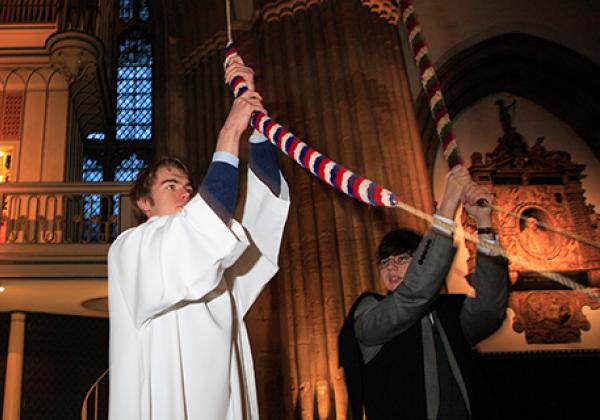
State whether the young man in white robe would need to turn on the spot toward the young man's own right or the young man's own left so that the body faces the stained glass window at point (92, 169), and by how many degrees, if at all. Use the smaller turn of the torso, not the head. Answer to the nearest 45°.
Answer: approximately 135° to the young man's own left

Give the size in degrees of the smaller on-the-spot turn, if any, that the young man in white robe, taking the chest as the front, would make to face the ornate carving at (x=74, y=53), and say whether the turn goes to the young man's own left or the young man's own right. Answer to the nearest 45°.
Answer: approximately 135° to the young man's own left

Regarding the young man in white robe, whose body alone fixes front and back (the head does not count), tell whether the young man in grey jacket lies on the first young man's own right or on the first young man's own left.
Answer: on the first young man's own left

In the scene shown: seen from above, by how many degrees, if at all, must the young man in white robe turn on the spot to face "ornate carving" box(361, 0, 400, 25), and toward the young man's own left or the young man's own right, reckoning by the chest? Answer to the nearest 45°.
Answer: approximately 90° to the young man's own left

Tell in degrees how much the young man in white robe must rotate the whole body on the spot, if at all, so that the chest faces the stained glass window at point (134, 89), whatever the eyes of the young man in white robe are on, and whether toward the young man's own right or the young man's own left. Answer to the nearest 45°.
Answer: approximately 135° to the young man's own left

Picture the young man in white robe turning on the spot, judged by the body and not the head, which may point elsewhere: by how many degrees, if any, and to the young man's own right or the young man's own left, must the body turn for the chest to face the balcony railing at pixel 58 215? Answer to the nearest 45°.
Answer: approximately 135° to the young man's own left

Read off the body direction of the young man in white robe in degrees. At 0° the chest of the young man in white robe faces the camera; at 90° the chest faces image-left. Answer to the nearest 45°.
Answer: approximately 315°

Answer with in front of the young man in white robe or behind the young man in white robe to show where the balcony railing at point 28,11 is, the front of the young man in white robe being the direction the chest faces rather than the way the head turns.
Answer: behind

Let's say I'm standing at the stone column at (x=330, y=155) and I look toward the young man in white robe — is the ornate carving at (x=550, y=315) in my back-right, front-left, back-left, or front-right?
back-left
